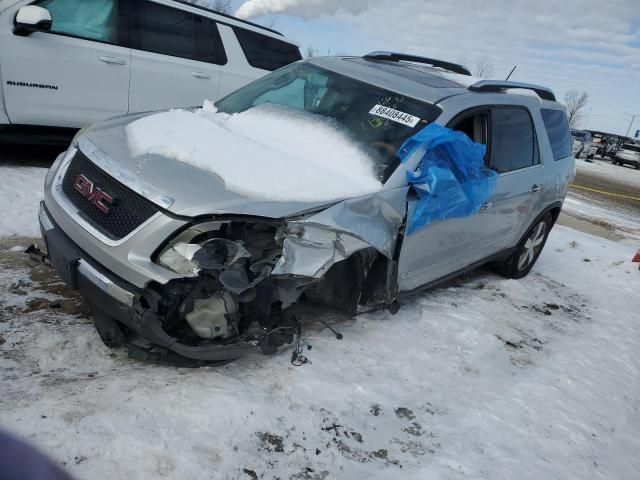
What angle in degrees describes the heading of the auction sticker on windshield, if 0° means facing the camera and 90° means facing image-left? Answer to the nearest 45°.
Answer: approximately 45°

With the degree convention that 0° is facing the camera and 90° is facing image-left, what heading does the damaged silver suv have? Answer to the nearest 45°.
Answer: approximately 45°

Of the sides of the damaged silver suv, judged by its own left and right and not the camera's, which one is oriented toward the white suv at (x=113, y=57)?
right
